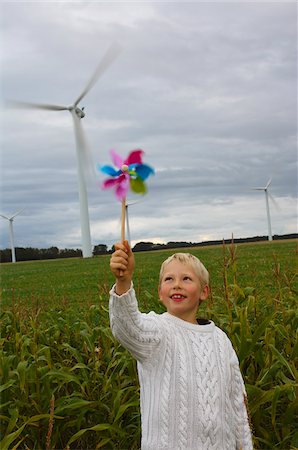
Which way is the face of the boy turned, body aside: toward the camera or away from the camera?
toward the camera

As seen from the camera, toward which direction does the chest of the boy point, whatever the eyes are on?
toward the camera
